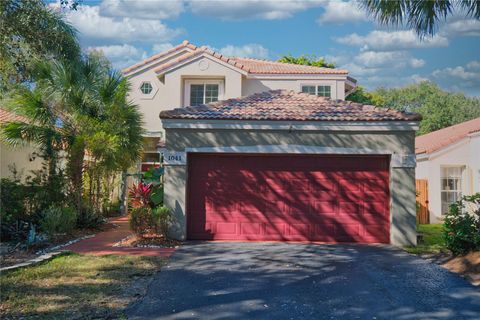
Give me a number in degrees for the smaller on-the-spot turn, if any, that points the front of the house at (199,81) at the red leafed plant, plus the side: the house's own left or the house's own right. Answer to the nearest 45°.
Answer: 0° — it already faces it

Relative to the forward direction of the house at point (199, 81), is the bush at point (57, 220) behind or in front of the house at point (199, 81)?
in front

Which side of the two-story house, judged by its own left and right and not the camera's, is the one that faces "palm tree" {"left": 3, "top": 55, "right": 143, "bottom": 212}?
right

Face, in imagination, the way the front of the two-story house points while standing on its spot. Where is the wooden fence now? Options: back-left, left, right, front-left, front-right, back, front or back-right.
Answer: back-left

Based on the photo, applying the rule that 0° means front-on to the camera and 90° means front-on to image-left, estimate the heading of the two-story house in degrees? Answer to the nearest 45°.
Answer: approximately 0°

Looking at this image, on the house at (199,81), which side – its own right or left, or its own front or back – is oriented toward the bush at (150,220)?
front

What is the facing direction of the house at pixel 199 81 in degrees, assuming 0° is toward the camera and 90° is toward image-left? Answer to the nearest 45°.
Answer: approximately 0°
